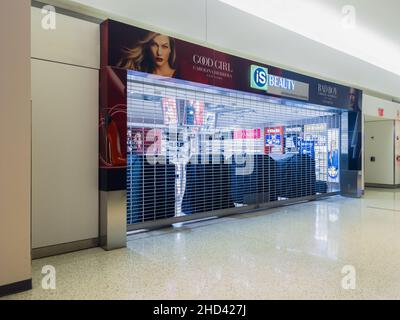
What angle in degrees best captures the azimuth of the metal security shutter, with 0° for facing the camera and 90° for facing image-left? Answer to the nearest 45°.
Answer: approximately 315°
